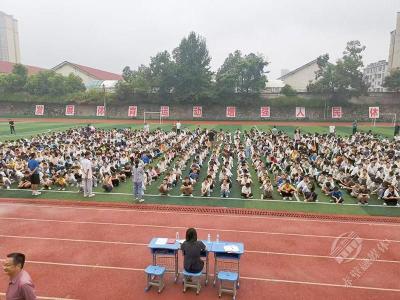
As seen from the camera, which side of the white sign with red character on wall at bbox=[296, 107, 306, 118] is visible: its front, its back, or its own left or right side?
front

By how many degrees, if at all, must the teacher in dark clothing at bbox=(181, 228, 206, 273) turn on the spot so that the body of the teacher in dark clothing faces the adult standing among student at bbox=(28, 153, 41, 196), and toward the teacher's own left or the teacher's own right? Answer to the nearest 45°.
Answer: approximately 45° to the teacher's own left

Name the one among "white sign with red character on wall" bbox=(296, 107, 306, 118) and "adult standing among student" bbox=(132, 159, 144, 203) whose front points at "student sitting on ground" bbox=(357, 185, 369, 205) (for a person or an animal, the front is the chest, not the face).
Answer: the white sign with red character on wall

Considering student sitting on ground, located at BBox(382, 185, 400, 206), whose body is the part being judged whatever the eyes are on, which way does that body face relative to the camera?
toward the camera

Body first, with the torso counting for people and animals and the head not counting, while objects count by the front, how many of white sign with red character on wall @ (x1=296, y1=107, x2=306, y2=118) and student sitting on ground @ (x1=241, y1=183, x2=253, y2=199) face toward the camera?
2

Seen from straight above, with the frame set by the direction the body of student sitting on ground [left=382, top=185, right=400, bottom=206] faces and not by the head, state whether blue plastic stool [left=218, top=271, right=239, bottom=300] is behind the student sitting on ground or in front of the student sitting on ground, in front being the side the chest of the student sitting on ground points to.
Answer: in front

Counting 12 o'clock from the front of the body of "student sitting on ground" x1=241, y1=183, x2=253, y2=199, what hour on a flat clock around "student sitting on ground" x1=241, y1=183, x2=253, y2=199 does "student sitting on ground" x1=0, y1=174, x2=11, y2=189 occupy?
"student sitting on ground" x1=0, y1=174, x2=11, y2=189 is roughly at 3 o'clock from "student sitting on ground" x1=241, y1=183, x2=253, y2=199.

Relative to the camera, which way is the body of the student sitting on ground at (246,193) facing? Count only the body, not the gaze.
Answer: toward the camera

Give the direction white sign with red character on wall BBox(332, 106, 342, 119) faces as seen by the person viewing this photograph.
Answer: facing the viewer
